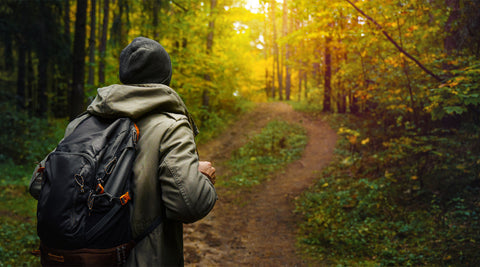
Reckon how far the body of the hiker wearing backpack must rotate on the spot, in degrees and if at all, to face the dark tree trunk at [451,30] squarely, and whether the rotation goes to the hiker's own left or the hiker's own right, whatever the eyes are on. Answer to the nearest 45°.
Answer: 0° — they already face it

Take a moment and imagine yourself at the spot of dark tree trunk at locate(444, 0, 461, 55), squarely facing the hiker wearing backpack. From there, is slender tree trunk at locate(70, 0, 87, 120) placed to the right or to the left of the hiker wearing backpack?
right

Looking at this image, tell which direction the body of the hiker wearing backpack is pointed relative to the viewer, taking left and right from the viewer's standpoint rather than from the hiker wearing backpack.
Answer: facing away from the viewer and to the right of the viewer

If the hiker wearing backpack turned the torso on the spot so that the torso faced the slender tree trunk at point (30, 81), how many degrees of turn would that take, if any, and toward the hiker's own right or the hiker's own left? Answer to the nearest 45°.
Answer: approximately 45° to the hiker's own left

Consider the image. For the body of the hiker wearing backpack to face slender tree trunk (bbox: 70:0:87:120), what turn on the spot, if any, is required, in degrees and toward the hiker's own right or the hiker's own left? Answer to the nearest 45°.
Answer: approximately 45° to the hiker's own left
